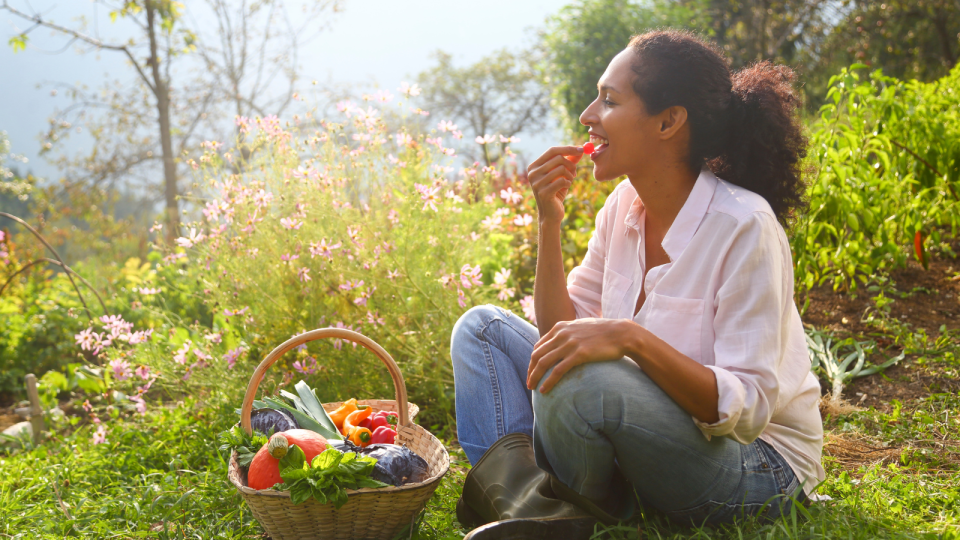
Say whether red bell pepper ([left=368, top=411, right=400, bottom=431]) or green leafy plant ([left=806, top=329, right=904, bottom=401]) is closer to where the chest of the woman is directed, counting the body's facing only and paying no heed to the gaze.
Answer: the red bell pepper

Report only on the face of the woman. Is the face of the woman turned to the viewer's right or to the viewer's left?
to the viewer's left

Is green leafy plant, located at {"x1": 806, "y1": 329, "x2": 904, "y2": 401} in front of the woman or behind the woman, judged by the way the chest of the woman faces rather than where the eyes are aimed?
behind

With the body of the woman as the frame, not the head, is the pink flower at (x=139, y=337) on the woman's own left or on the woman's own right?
on the woman's own right

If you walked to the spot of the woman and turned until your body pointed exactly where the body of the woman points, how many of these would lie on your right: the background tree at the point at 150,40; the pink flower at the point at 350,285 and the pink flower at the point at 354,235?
3

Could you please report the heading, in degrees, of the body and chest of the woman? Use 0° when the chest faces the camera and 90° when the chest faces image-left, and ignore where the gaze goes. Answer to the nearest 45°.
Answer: approximately 45°

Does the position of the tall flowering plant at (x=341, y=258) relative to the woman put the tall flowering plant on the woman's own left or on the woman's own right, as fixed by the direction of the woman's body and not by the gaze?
on the woman's own right

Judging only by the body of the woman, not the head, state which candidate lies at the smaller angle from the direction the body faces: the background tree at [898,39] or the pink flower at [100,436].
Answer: the pink flower

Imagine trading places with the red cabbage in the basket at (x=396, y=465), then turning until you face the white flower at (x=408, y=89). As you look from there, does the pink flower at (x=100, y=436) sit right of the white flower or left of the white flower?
left
